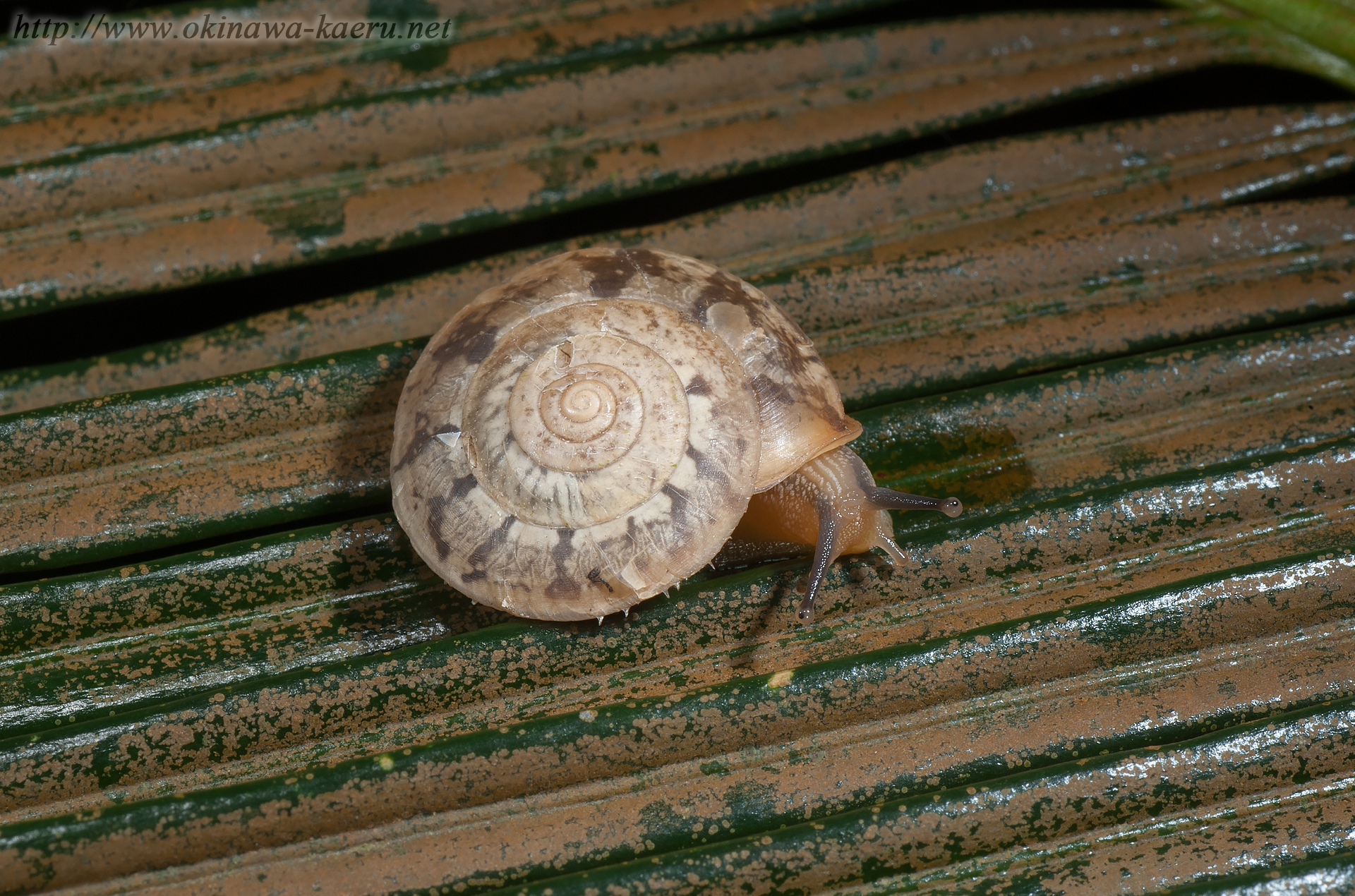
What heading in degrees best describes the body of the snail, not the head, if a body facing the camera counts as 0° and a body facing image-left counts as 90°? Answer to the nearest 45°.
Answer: approximately 315°
